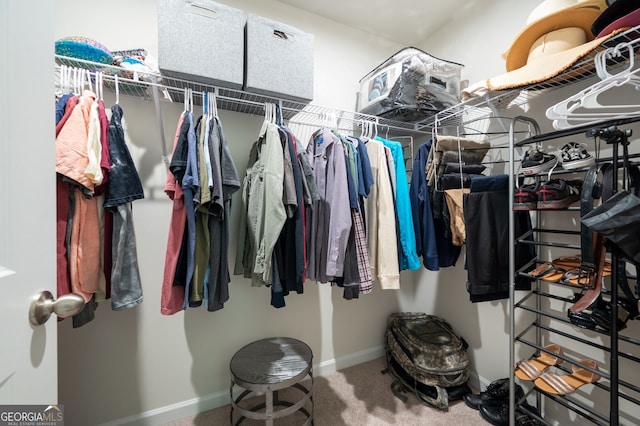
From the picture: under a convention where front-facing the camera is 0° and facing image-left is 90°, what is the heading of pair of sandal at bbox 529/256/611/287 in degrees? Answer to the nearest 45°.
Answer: approximately 90°

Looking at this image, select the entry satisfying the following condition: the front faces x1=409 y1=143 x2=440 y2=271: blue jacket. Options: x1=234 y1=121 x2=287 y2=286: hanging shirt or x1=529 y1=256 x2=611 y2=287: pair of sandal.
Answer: the pair of sandal

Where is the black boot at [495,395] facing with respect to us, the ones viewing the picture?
facing to the left of the viewer

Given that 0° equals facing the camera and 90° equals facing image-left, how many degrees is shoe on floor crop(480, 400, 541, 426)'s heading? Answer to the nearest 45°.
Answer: approximately 90°

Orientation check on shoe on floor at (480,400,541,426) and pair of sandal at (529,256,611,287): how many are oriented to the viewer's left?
2

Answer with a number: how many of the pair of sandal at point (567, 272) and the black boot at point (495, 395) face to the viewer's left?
2
